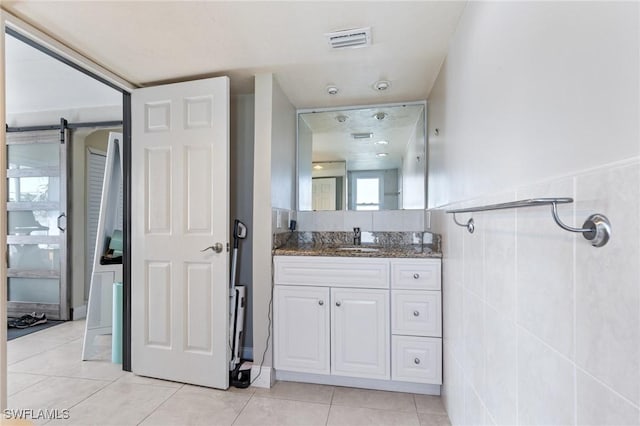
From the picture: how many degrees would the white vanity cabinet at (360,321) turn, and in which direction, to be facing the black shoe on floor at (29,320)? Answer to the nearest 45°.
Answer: approximately 90° to its right

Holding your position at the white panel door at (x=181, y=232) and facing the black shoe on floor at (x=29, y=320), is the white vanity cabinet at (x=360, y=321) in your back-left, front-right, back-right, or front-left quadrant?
back-right

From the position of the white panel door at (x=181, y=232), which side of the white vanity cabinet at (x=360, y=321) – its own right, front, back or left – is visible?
right

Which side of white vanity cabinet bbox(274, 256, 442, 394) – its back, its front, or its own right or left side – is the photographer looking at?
front
